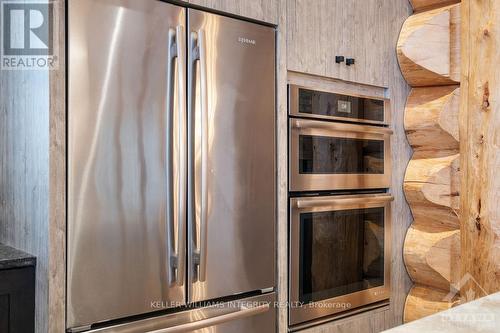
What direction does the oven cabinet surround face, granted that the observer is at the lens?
facing the viewer and to the right of the viewer

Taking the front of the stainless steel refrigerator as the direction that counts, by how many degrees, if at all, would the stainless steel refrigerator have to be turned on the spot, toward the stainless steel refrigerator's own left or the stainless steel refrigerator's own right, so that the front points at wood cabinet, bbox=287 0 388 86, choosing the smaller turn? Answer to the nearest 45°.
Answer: approximately 90° to the stainless steel refrigerator's own left

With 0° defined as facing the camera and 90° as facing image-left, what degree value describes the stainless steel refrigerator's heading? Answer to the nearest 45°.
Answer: approximately 315°

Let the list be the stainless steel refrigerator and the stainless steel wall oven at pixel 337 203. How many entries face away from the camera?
0

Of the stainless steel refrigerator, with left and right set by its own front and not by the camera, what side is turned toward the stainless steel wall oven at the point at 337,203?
left

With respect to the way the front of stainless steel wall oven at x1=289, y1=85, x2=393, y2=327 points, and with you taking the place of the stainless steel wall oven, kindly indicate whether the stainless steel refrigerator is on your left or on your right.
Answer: on your right

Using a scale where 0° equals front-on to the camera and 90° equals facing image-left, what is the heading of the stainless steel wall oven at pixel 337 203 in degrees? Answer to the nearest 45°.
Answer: approximately 315°
